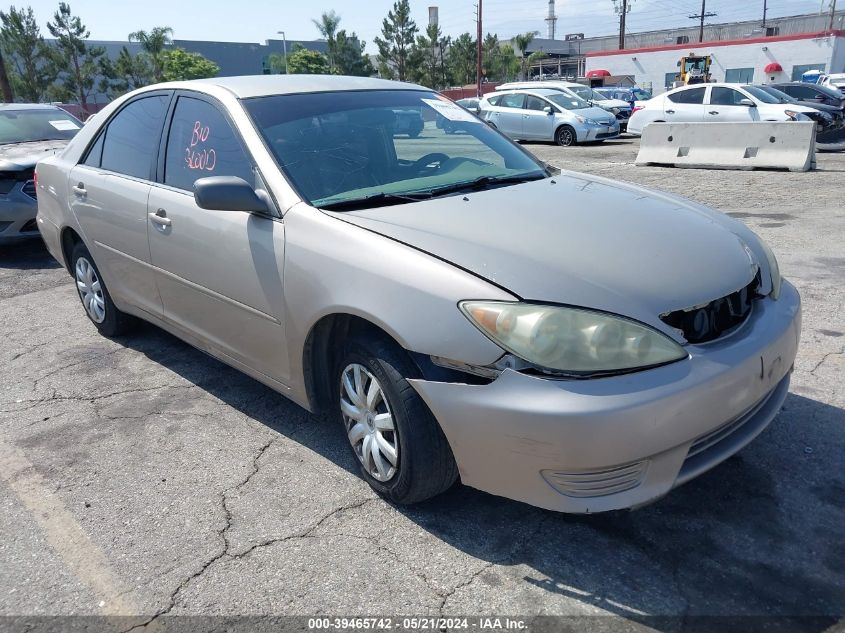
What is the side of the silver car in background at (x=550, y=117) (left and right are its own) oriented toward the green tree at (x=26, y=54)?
back

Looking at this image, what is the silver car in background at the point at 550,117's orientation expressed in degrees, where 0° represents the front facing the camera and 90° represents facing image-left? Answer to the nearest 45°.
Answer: approximately 315°

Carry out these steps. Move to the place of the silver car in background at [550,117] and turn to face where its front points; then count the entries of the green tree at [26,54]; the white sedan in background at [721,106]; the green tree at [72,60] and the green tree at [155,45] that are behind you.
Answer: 3

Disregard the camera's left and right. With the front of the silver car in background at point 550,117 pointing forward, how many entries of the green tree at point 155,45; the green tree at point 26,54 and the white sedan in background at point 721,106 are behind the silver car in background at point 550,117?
2

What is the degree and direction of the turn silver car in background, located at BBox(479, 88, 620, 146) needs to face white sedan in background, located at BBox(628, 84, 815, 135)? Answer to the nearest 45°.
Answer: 0° — it already faces it

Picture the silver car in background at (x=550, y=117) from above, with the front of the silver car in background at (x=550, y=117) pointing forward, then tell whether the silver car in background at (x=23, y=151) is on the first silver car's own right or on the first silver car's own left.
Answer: on the first silver car's own right

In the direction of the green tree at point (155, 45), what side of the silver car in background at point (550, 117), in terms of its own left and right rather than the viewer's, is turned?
back

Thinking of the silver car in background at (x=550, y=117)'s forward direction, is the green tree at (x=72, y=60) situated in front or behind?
behind

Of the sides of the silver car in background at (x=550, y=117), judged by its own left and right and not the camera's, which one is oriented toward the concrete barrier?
front

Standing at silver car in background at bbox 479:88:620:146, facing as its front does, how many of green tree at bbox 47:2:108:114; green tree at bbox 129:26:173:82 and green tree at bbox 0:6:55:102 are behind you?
3

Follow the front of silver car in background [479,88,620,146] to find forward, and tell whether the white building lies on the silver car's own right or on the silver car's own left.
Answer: on the silver car's own left

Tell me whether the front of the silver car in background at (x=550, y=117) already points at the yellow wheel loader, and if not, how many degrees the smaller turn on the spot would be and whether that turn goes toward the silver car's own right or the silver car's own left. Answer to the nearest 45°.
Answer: approximately 135° to the silver car's own left
